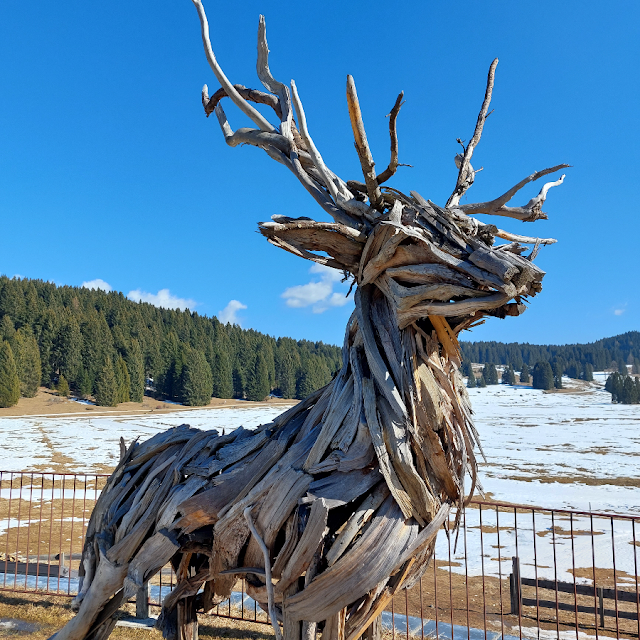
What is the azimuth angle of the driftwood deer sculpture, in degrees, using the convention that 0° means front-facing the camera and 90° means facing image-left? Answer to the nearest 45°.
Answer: approximately 315°

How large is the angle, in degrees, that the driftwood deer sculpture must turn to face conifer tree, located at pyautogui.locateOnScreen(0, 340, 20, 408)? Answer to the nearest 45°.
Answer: approximately 180°
